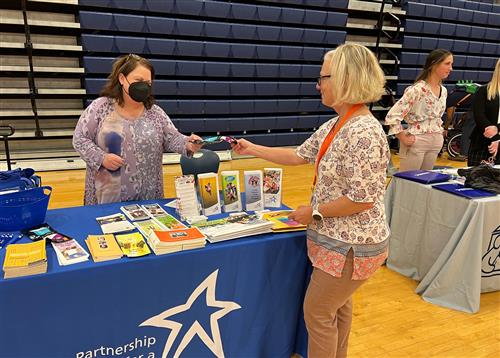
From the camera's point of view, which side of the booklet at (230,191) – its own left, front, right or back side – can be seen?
front

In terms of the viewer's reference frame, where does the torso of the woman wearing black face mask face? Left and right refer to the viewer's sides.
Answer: facing the viewer and to the right of the viewer

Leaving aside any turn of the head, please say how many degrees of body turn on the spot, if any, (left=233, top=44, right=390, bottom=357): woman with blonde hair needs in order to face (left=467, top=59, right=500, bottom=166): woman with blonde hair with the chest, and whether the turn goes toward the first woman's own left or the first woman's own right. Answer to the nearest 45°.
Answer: approximately 135° to the first woman's own right

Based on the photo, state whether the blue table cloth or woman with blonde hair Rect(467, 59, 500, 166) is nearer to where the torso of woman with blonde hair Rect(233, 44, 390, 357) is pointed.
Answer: the blue table cloth

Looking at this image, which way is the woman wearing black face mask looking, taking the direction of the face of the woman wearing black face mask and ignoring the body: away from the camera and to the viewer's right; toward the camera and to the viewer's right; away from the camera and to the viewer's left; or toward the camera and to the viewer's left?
toward the camera and to the viewer's right

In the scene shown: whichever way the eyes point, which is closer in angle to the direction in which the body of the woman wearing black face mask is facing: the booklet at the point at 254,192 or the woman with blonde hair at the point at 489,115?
the booklet

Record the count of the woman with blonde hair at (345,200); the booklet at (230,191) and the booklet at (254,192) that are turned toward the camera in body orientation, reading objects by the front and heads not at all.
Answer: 2

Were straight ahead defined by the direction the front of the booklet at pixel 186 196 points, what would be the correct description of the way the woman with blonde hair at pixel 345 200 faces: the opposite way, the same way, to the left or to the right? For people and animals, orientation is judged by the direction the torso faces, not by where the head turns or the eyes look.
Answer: to the right

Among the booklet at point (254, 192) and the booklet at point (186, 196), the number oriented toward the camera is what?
2

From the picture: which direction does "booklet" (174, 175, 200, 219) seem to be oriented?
toward the camera

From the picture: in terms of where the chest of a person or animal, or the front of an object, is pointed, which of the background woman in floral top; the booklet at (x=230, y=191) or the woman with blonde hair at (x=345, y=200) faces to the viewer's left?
the woman with blonde hair

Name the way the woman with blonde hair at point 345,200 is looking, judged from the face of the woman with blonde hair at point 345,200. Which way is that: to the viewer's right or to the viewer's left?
to the viewer's left
